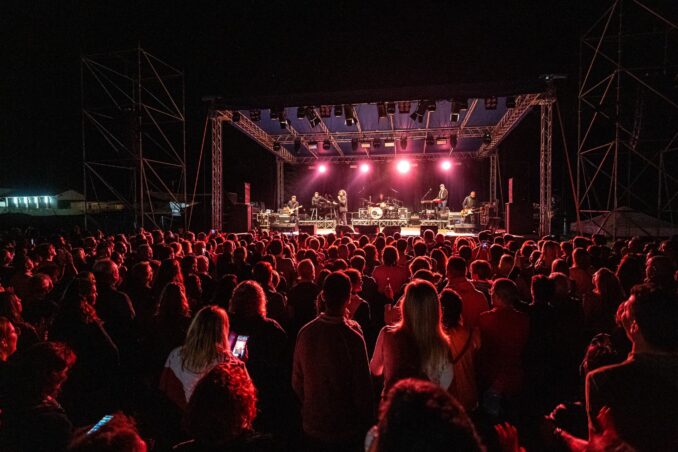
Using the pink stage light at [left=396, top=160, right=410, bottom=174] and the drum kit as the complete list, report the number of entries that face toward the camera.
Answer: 2

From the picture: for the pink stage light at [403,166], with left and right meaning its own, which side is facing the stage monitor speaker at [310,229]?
front

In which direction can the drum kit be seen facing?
toward the camera

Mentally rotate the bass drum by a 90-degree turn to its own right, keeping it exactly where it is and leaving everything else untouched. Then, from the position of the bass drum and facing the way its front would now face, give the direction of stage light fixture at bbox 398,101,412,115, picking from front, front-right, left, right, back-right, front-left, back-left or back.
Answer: left

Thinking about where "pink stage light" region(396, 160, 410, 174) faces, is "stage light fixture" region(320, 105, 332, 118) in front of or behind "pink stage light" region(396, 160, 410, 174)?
in front

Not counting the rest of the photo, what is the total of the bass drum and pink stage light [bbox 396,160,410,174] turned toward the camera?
2

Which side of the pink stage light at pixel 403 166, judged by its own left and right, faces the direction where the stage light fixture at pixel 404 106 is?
front

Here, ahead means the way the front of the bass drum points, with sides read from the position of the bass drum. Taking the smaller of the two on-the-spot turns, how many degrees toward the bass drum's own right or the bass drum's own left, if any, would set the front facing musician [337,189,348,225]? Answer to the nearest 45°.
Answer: approximately 90° to the bass drum's own right

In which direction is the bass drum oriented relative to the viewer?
toward the camera

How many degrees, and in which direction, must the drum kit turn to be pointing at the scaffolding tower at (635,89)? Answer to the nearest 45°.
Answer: approximately 45° to its left

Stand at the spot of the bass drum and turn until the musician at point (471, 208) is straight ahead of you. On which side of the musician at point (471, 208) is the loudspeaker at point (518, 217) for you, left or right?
right

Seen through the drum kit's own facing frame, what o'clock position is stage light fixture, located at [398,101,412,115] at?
The stage light fixture is roughly at 12 o'clock from the drum kit.
